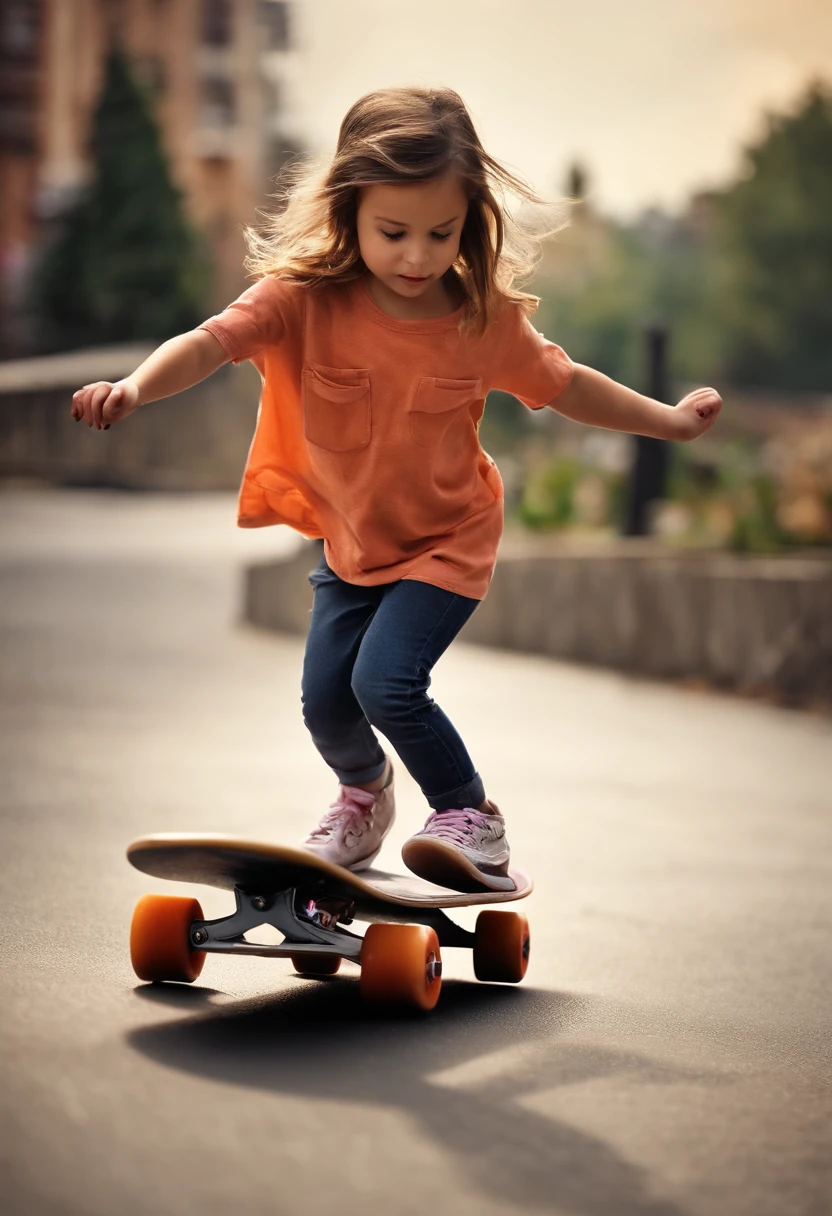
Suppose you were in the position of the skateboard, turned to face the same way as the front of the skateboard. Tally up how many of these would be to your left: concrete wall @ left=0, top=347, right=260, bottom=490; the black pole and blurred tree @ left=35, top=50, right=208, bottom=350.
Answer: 0

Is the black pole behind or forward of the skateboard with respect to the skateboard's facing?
behind

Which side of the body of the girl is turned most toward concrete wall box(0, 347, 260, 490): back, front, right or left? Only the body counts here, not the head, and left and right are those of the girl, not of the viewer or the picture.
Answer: back

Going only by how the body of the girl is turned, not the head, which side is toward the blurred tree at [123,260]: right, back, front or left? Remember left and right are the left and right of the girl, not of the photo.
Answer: back

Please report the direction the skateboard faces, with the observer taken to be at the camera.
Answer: facing the viewer and to the left of the viewer

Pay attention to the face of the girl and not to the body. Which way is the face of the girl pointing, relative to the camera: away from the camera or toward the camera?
toward the camera

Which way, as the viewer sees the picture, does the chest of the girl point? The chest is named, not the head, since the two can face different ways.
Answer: toward the camera

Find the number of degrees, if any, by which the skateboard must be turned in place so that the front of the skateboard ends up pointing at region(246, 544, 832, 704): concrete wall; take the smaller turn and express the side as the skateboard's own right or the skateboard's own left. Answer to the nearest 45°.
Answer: approximately 135° to the skateboard's own right

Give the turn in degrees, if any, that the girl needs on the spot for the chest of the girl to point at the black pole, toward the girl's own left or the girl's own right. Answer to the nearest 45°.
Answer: approximately 180°

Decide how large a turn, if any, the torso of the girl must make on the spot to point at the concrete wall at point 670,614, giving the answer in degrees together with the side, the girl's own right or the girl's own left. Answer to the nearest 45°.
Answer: approximately 180°
